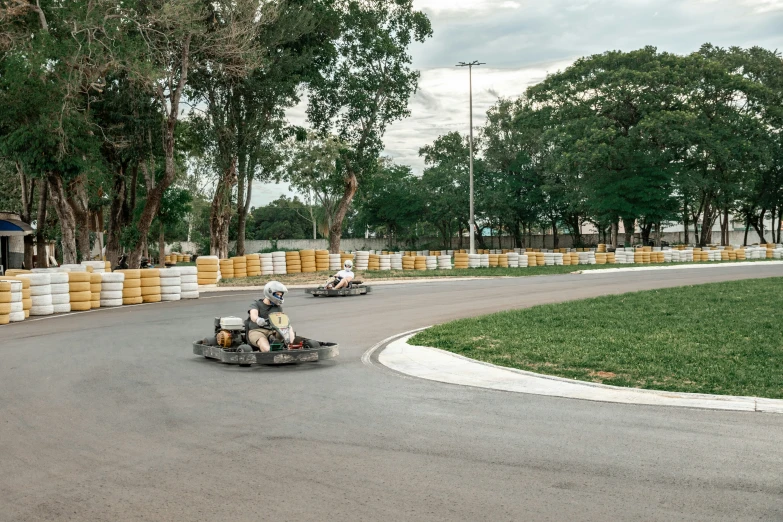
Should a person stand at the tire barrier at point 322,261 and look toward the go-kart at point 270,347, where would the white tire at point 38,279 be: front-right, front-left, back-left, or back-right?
front-right

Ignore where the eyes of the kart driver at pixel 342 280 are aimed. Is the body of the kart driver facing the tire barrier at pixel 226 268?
no

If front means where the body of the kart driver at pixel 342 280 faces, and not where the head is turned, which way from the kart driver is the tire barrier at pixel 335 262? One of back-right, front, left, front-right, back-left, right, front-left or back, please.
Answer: back-right

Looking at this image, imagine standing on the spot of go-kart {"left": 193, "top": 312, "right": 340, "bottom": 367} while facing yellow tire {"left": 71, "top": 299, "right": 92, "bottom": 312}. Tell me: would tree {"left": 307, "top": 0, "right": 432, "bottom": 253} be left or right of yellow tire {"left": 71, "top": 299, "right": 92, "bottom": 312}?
right

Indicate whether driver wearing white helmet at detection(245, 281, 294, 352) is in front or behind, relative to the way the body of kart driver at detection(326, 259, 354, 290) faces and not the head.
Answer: in front

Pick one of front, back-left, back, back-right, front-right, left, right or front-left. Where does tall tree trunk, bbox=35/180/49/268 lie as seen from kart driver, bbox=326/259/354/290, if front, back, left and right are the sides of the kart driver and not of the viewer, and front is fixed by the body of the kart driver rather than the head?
right

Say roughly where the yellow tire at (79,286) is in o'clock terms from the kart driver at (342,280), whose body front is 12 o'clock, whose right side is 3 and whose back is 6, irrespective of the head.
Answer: The yellow tire is roughly at 1 o'clock from the kart driver.

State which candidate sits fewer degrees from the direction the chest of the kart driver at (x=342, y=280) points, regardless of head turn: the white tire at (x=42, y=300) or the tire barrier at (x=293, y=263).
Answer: the white tire

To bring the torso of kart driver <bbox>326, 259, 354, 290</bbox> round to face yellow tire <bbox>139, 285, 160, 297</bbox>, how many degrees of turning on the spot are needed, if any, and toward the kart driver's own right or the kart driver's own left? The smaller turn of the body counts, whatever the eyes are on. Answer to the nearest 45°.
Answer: approximately 45° to the kart driver's own right

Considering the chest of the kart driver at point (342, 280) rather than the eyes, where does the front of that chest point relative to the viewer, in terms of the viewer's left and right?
facing the viewer and to the left of the viewer

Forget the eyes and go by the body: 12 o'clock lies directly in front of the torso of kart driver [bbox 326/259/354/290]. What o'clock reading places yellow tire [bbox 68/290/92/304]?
The yellow tire is roughly at 1 o'clock from the kart driver.

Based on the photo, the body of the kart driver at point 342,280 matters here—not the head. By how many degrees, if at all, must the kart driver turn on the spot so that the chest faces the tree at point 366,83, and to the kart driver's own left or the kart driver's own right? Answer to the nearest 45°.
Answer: approximately 135° to the kart driver's own right

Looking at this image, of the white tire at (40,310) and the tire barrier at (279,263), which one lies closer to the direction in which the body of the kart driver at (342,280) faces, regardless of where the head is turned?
the white tire

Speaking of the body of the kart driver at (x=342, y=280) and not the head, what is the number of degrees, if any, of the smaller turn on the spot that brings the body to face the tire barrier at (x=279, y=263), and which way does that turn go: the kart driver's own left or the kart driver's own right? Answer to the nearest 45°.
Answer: approximately 135° to the kart driver's own right

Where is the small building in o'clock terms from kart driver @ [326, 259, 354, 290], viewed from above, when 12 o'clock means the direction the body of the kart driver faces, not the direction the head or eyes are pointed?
The small building is roughly at 3 o'clock from the kart driver.

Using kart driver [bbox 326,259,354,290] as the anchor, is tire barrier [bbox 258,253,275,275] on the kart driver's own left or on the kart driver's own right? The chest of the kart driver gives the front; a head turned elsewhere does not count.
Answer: on the kart driver's own right

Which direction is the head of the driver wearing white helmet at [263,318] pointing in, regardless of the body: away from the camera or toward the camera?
toward the camera

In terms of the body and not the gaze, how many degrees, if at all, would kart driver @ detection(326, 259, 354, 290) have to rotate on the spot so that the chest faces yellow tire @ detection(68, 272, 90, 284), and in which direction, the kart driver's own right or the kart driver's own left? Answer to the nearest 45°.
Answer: approximately 45° to the kart driver's own right
